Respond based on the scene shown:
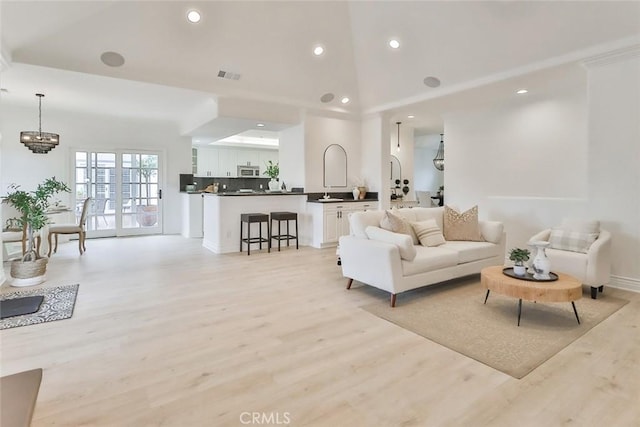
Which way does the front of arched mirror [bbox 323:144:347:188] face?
toward the camera

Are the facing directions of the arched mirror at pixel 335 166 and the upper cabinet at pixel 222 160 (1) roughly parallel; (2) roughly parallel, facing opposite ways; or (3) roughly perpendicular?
roughly parallel

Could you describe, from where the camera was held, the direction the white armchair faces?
facing the viewer and to the left of the viewer

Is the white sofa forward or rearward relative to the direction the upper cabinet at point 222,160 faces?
forward

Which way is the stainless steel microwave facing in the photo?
toward the camera

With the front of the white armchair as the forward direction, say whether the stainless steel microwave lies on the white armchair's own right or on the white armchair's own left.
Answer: on the white armchair's own right

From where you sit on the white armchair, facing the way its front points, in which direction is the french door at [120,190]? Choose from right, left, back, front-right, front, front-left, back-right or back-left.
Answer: front-right

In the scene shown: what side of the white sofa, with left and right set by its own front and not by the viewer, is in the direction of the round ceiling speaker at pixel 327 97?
back

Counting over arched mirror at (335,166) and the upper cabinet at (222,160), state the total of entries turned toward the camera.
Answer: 2

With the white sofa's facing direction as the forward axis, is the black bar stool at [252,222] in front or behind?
behind

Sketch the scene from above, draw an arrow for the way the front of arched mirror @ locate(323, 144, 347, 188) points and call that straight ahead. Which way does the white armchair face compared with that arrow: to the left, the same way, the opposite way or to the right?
to the right

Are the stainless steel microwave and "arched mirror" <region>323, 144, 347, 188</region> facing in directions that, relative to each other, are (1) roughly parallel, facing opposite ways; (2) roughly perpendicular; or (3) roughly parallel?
roughly parallel

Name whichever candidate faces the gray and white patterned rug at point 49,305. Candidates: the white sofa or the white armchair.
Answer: the white armchair

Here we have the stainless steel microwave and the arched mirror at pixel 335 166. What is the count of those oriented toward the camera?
2
